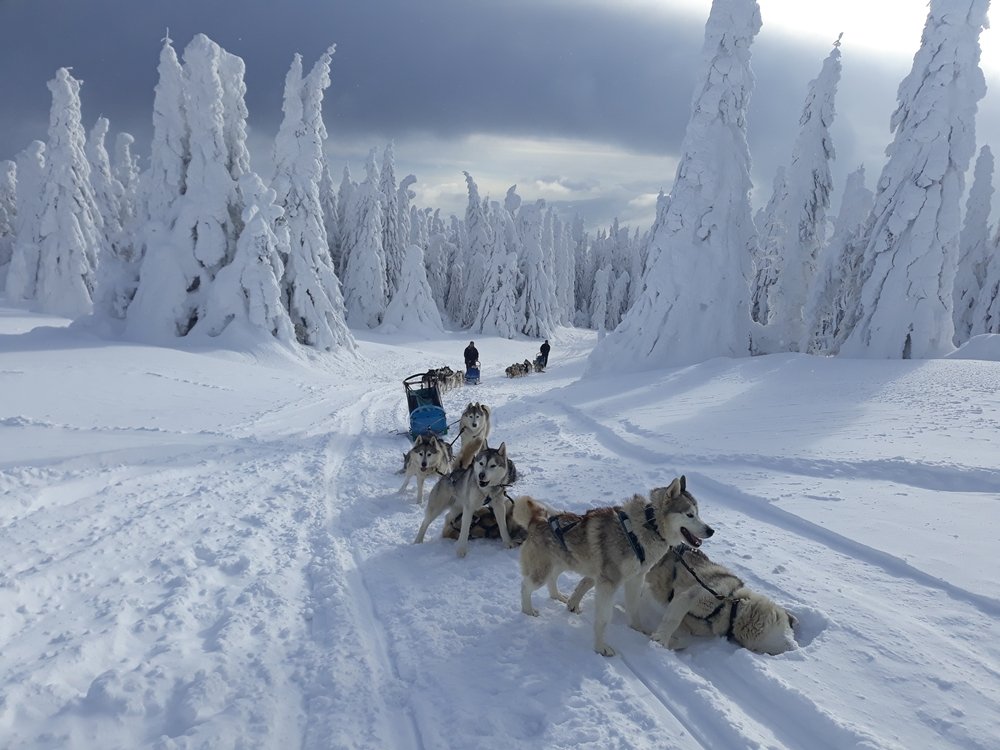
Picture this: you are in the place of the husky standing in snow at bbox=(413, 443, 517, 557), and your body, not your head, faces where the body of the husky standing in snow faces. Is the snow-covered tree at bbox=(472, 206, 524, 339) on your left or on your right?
on your left

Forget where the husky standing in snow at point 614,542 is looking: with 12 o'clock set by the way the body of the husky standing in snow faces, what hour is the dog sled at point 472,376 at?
The dog sled is roughly at 7 o'clock from the husky standing in snow.

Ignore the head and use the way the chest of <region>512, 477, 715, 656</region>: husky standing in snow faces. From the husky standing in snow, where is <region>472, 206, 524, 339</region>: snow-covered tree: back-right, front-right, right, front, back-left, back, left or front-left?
back-left

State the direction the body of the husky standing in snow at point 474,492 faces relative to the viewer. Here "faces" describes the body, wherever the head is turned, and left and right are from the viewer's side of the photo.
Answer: facing the viewer and to the right of the viewer

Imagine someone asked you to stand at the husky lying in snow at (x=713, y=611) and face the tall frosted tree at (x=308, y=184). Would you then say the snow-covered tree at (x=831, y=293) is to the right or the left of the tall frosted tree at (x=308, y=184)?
right

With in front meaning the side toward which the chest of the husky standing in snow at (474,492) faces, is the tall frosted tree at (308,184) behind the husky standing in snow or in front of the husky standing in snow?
behind

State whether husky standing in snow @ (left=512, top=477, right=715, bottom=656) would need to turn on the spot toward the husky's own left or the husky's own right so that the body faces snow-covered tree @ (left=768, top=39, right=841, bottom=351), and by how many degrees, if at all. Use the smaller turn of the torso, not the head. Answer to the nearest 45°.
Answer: approximately 135° to the husky's own left

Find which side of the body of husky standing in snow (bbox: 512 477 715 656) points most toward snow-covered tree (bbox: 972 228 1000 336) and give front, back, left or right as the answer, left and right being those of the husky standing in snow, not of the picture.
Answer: left

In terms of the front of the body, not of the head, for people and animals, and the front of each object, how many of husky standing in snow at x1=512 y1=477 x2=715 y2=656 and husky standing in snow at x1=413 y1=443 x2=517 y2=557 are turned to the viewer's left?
0

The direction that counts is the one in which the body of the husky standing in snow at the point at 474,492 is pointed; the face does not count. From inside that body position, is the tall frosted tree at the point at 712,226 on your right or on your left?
on your left

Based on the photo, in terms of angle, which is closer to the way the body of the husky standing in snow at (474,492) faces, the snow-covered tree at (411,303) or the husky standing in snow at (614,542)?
the husky standing in snow

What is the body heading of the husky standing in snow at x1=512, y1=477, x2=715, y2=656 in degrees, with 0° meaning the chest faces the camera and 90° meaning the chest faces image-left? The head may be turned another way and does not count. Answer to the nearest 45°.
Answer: approximately 315°
